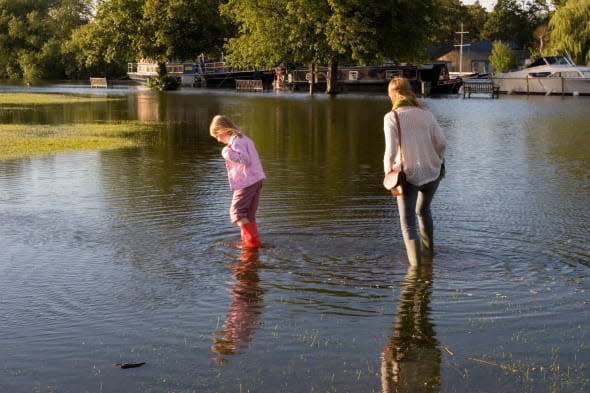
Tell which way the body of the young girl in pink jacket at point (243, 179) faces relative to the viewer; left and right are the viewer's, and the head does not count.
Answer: facing to the left of the viewer

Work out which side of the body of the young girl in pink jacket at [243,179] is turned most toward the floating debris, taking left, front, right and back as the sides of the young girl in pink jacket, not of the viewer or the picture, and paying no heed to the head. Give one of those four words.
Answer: left
